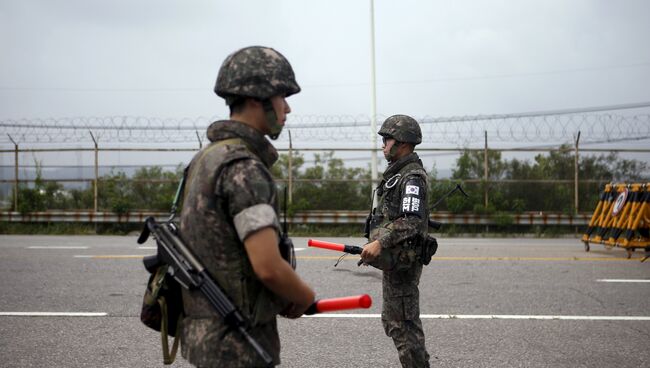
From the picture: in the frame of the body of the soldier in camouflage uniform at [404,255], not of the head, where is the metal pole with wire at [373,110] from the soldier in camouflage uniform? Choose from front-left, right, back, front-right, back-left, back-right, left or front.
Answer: right

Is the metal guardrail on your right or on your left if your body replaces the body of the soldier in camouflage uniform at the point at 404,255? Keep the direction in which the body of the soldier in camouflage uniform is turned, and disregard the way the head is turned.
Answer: on your right

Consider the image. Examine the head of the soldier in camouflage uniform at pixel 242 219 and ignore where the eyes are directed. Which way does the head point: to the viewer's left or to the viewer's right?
to the viewer's right

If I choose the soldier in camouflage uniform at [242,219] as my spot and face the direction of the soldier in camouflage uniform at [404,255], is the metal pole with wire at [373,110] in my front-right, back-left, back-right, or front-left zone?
front-left

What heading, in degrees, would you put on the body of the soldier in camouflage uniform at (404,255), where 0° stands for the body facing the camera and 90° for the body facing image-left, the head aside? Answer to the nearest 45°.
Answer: approximately 90°

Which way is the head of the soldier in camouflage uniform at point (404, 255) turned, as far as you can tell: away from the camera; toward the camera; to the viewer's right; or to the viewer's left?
to the viewer's left
